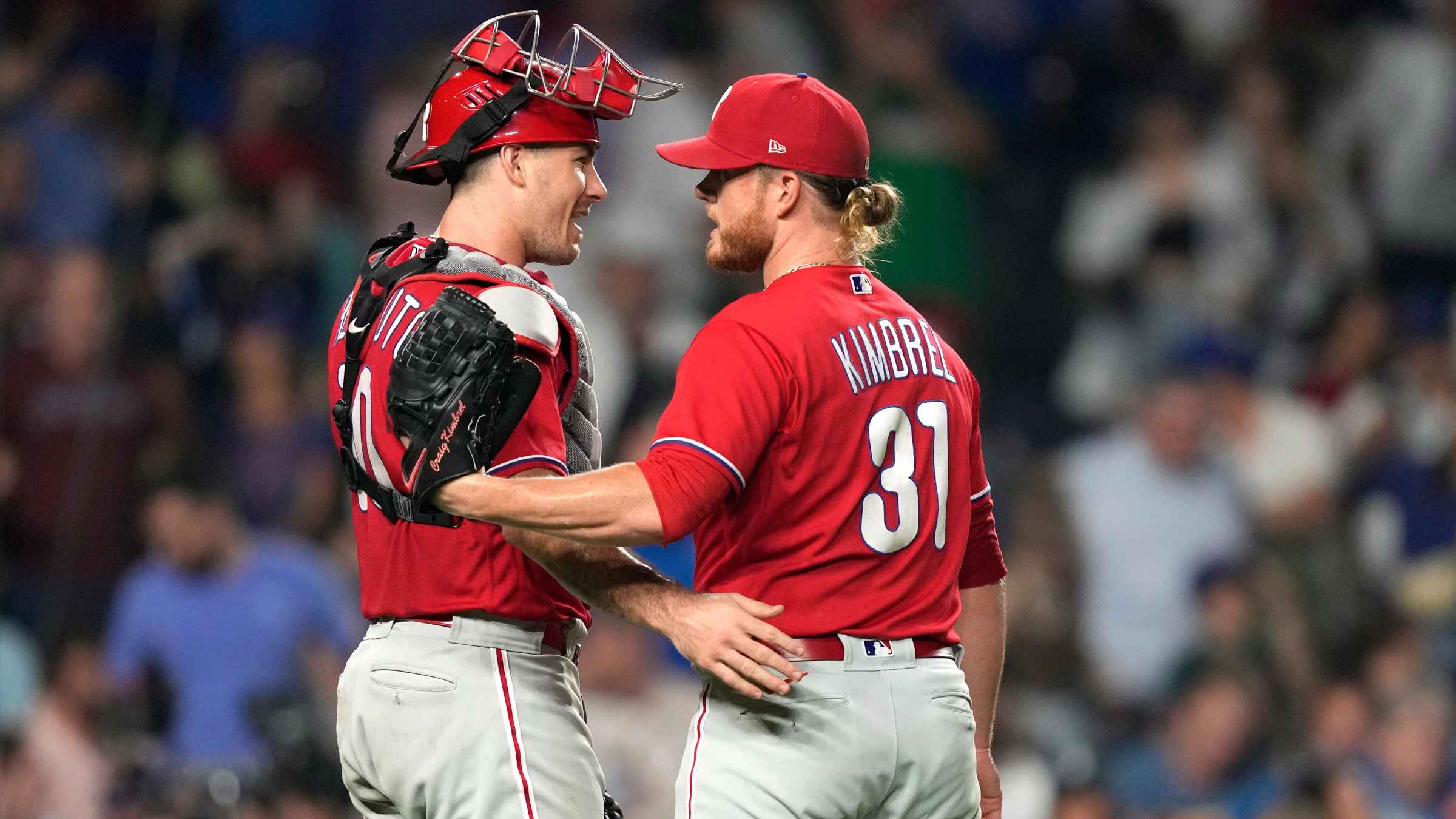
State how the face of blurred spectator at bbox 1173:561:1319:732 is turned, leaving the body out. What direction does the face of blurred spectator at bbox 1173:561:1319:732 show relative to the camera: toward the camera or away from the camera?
toward the camera

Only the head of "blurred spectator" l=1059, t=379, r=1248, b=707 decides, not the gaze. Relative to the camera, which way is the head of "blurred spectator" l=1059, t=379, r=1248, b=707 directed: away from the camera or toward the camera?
toward the camera

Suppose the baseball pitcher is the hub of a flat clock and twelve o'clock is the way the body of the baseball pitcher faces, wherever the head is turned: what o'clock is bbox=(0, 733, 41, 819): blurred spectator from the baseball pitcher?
The blurred spectator is roughly at 12 o'clock from the baseball pitcher.

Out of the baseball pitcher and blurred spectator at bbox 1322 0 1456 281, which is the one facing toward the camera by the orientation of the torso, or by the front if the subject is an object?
the blurred spectator

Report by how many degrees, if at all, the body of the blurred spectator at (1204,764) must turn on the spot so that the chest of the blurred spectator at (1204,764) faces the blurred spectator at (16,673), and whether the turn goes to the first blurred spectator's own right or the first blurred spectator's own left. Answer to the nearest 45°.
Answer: approximately 90° to the first blurred spectator's own right

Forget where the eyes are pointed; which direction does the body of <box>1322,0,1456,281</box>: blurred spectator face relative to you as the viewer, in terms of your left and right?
facing the viewer

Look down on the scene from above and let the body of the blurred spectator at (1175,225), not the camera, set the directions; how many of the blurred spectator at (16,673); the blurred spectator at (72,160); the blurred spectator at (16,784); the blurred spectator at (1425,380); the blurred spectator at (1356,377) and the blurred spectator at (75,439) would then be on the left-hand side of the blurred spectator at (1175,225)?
2

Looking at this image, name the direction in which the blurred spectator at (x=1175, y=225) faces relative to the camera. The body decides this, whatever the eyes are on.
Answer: toward the camera

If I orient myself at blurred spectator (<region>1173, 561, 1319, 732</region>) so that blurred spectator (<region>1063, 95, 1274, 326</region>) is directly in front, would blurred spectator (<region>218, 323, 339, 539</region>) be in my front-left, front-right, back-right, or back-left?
front-left

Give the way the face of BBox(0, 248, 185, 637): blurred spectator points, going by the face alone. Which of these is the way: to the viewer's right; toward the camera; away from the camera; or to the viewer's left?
toward the camera

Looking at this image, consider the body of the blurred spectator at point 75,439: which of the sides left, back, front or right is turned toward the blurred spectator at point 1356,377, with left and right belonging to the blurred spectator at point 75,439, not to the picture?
left

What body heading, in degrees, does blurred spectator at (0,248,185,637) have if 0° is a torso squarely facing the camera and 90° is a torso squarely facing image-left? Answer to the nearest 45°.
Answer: approximately 0°

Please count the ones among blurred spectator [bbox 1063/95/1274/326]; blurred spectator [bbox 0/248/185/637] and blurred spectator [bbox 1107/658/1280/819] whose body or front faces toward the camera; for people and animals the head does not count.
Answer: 3

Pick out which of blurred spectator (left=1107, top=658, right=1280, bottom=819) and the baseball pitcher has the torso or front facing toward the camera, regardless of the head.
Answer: the blurred spectator

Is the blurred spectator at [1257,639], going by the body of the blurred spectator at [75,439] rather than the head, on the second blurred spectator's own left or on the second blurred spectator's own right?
on the second blurred spectator's own left

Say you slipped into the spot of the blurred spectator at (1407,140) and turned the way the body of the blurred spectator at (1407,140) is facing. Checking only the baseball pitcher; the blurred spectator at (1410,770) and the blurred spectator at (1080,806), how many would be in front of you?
3

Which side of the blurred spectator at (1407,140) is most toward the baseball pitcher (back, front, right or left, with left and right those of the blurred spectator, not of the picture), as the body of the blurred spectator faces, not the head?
front

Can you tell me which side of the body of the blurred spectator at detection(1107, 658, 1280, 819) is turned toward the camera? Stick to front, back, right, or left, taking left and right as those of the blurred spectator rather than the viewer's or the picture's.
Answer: front

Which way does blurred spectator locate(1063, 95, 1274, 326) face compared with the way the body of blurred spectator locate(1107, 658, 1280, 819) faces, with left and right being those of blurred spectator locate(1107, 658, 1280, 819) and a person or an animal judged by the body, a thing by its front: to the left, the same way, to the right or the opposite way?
the same way

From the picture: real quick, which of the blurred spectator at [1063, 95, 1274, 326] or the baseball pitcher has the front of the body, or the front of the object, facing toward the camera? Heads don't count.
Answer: the blurred spectator
